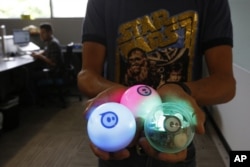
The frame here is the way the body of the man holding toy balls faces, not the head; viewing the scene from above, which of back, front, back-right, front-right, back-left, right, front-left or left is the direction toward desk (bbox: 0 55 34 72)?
back-right

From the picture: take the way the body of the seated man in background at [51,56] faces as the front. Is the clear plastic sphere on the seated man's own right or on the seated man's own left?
on the seated man's own left

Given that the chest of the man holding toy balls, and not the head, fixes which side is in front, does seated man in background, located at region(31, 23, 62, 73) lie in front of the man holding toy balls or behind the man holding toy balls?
behind

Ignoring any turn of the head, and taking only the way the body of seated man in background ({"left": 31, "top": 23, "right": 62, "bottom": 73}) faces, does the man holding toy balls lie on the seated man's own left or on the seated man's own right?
on the seated man's own left

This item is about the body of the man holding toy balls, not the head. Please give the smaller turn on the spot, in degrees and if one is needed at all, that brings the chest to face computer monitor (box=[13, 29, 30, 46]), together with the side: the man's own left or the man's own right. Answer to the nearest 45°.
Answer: approximately 135° to the man's own right

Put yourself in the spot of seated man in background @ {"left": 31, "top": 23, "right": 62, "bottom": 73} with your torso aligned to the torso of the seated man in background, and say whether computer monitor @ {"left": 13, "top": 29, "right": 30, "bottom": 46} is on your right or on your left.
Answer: on your right

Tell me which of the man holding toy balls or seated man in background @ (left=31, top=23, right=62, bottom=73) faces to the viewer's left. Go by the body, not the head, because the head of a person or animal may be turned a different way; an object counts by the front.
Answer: the seated man in background

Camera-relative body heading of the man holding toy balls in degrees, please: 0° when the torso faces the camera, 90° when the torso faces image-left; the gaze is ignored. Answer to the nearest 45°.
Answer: approximately 0°

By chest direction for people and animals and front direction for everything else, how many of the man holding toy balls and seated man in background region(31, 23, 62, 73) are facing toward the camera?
1

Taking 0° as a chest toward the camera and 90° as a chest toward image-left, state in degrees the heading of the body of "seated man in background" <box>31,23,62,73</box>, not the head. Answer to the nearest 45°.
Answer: approximately 90°
